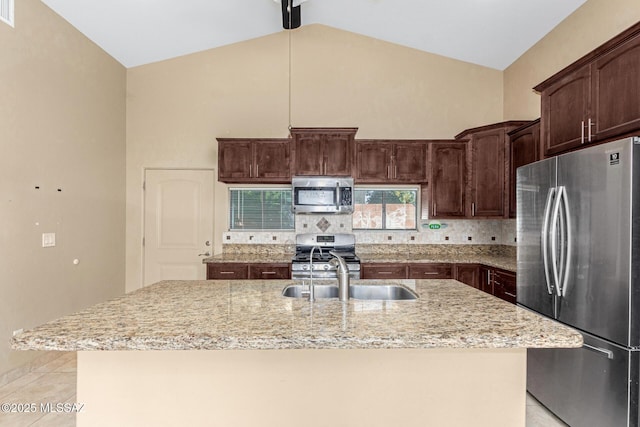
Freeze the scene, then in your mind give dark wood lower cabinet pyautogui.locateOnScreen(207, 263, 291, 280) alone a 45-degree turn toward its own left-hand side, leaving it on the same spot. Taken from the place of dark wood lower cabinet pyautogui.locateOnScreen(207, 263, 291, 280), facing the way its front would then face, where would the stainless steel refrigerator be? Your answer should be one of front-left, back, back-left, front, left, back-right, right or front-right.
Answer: front

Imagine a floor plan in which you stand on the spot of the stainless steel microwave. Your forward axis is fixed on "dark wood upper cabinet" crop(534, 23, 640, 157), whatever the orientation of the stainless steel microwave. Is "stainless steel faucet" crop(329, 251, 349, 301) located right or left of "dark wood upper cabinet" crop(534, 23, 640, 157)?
right

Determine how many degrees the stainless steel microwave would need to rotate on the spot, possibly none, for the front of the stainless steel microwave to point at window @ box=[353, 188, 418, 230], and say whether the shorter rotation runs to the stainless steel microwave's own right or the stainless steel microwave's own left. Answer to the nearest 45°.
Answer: approximately 135° to the stainless steel microwave's own left

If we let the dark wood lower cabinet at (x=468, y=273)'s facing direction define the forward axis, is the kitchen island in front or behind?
in front

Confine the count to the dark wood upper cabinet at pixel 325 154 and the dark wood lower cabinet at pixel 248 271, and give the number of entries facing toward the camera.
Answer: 2

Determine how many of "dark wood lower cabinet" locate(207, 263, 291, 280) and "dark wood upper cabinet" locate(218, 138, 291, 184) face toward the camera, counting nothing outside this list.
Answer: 2

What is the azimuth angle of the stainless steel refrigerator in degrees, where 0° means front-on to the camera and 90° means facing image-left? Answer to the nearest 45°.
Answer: approximately 45°

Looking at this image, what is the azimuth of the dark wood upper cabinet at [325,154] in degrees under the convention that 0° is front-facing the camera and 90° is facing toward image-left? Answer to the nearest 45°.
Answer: approximately 0°

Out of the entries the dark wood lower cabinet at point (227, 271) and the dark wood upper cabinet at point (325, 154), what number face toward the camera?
2

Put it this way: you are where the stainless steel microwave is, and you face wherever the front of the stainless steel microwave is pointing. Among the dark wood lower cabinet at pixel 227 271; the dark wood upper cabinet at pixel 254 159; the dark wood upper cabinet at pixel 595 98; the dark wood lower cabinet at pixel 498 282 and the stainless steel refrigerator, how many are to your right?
2

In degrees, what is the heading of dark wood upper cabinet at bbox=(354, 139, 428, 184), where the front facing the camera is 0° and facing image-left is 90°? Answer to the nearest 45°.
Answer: approximately 0°

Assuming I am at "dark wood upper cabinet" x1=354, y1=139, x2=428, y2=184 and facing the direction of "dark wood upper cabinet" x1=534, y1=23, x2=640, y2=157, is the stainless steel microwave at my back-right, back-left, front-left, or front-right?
back-right
